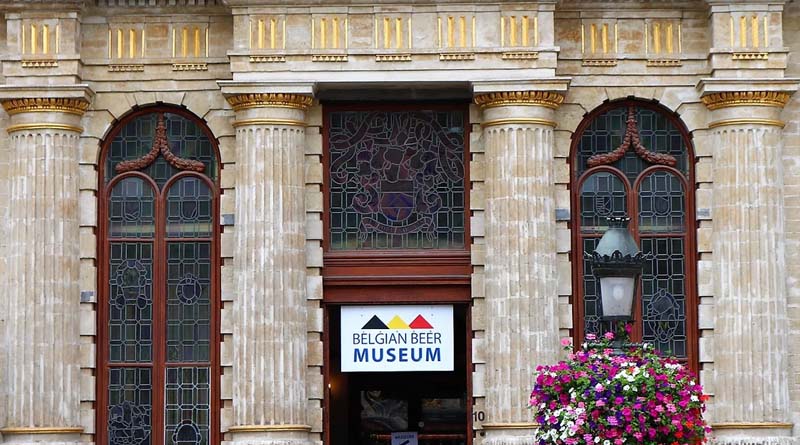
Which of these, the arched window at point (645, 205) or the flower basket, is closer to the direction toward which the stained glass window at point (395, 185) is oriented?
the flower basket

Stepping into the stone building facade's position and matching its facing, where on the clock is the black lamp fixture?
The black lamp fixture is roughly at 11 o'clock from the stone building facade.

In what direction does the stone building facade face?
toward the camera

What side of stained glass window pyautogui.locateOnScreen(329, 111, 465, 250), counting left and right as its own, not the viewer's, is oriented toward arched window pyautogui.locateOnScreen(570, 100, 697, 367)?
left

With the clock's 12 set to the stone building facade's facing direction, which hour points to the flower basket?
The flower basket is roughly at 11 o'clock from the stone building facade.
